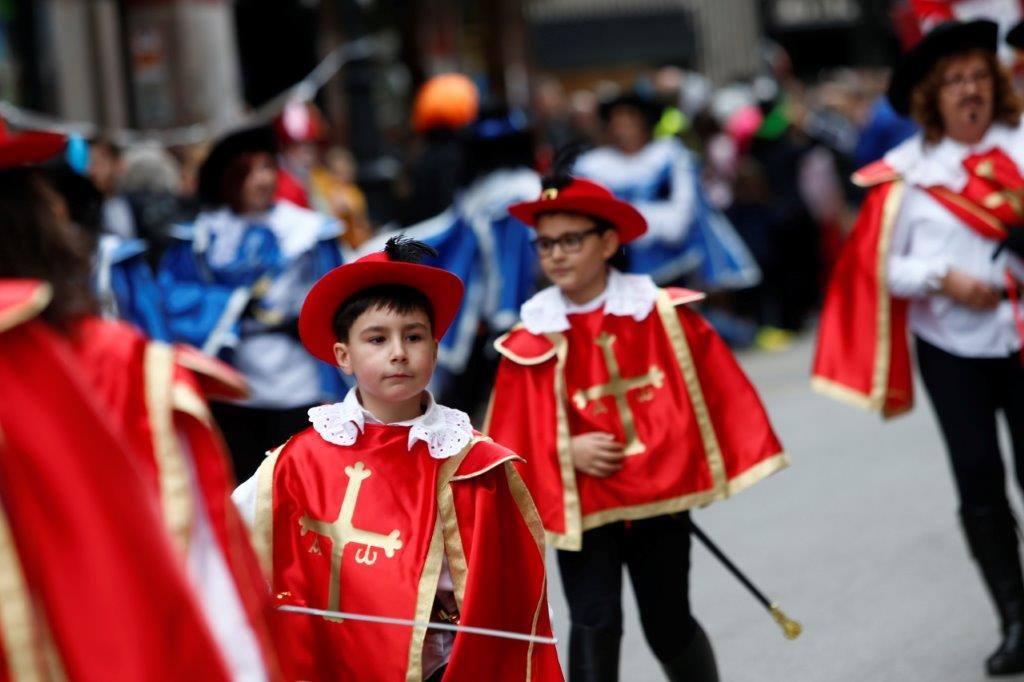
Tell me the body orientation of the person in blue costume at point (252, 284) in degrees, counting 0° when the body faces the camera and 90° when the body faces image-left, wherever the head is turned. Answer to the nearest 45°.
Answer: approximately 315°

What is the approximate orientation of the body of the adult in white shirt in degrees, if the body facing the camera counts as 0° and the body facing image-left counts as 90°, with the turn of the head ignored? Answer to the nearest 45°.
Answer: approximately 0°

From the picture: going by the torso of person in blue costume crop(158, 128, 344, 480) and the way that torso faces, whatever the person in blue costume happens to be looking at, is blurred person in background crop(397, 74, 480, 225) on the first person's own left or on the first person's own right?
on the first person's own left

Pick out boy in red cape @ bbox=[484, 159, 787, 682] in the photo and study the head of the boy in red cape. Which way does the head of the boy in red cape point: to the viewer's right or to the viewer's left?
to the viewer's left

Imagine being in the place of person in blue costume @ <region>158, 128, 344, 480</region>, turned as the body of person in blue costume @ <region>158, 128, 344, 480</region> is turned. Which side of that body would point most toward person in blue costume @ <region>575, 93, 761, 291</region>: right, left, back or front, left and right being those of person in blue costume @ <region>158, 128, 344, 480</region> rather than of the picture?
left
